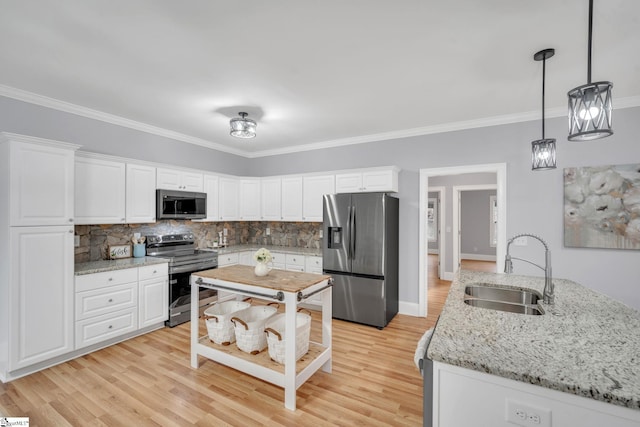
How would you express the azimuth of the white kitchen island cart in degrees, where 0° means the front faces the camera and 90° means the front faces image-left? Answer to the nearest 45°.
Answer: approximately 45°

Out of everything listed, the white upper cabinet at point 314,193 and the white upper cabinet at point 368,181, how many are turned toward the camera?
2

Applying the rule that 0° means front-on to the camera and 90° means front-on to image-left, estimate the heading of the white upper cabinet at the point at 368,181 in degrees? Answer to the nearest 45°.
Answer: approximately 0°

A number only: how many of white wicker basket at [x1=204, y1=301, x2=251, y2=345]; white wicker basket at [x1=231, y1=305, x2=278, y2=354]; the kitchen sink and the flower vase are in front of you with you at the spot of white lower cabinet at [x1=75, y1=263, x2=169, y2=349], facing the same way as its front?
4

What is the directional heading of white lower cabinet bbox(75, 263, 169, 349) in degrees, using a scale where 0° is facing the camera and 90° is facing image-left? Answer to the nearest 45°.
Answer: approximately 315°

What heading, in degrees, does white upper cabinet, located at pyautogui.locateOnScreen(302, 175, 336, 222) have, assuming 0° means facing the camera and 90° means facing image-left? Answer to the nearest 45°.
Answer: approximately 0°

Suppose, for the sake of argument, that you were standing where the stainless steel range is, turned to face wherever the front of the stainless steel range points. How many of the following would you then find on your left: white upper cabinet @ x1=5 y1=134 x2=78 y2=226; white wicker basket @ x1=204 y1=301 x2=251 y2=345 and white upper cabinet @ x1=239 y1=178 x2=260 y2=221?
1
